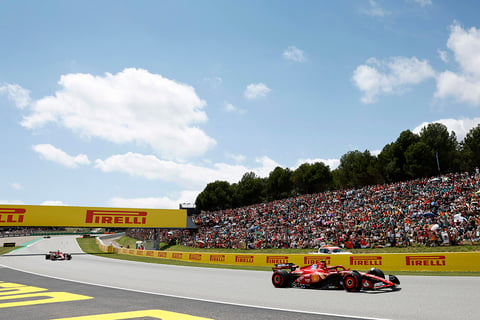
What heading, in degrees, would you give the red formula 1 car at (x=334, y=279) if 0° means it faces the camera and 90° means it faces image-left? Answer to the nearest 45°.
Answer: approximately 315°
